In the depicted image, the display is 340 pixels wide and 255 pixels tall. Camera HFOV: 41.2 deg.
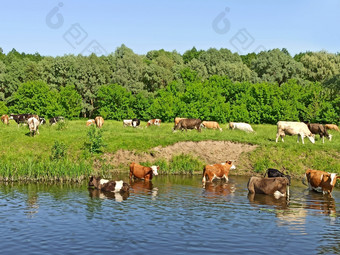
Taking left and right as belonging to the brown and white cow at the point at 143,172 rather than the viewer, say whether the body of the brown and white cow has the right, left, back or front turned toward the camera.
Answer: right

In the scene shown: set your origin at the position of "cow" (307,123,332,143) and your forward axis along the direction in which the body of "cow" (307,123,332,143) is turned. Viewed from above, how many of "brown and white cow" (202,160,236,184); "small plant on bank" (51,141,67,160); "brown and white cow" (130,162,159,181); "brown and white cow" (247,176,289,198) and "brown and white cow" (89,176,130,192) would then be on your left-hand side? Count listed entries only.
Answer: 0

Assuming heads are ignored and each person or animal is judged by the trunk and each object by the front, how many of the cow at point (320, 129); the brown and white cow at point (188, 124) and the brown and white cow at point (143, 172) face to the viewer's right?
2

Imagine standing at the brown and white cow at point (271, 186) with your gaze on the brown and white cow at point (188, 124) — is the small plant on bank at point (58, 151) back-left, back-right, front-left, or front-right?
front-left

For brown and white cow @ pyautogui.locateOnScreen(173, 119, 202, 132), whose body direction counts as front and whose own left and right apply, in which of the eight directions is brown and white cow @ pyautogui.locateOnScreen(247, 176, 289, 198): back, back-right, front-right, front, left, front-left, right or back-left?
left

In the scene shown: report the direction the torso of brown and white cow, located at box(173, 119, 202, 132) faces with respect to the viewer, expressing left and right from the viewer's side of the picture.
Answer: facing to the left of the viewer

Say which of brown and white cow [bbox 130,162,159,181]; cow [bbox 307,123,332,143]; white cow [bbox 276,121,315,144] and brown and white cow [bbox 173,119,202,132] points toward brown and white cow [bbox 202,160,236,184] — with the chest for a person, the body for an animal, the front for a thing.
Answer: brown and white cow [bbox 130,162,159,181]

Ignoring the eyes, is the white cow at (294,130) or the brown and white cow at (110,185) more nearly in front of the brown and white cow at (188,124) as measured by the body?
the brown and white cow

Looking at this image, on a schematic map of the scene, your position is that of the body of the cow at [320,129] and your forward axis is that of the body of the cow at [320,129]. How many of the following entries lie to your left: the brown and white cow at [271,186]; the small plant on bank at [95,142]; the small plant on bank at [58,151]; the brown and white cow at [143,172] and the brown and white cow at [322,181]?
0

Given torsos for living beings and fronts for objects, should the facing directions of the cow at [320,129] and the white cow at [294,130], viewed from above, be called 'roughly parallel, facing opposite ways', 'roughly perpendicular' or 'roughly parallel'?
roughly parallel

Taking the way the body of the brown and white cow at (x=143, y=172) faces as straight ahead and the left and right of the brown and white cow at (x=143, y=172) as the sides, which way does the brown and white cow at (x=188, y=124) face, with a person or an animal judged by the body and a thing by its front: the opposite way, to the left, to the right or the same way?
the opposite way

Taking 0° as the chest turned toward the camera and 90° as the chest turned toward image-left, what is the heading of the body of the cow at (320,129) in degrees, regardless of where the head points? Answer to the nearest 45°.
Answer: approximately 270°

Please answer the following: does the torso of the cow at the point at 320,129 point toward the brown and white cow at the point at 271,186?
no
